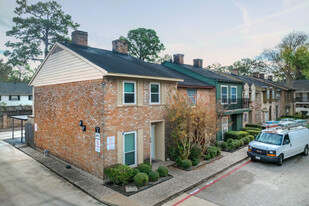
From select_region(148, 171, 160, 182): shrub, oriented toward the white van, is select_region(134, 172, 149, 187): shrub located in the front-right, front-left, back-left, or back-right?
back-right

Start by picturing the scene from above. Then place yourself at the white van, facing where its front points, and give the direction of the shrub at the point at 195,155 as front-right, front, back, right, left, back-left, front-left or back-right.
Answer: front

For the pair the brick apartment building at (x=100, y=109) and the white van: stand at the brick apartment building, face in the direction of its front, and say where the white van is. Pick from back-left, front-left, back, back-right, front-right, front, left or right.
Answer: front-left

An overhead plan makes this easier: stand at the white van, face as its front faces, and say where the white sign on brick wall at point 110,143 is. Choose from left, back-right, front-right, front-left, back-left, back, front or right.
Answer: front

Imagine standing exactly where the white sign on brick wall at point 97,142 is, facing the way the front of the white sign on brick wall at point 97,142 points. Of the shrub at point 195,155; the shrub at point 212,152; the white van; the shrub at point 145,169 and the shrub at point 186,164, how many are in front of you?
0

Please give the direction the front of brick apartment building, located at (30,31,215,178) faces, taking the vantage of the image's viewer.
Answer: facing the viewer and to the right of the viewer

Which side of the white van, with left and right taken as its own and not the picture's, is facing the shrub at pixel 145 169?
front

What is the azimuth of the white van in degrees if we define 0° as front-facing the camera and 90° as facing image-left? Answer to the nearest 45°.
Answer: approximately 45°

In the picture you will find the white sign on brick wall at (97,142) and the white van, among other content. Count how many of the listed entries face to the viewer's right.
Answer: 0

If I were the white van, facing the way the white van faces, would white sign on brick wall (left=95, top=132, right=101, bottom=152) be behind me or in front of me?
in front

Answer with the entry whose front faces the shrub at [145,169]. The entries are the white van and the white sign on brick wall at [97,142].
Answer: the white van

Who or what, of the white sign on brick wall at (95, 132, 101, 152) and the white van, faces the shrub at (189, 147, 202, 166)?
the white van

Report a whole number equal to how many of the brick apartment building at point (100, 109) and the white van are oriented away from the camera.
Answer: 0

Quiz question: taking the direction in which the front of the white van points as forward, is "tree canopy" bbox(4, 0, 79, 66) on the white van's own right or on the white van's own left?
on the white van's own right
